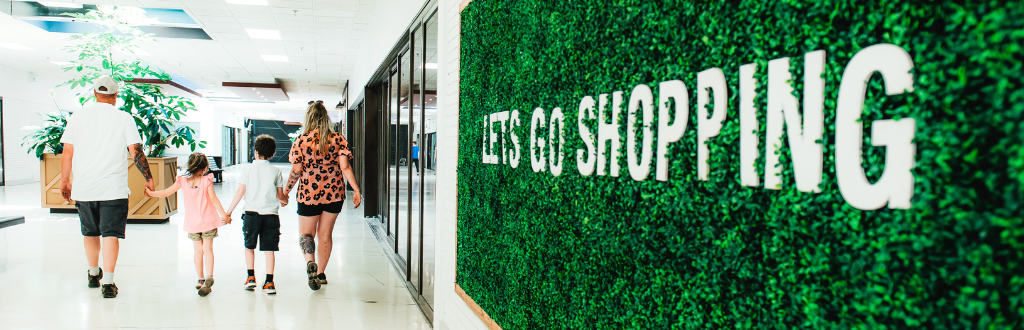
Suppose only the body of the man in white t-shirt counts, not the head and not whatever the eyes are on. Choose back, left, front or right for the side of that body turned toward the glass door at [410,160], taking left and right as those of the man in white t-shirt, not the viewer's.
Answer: right

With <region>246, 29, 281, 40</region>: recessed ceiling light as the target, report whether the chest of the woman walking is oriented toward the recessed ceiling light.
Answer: yes

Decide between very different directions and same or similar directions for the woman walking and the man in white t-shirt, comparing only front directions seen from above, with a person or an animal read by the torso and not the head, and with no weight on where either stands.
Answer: same or similar directions

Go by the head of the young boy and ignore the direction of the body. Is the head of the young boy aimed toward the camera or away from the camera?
away from the camera

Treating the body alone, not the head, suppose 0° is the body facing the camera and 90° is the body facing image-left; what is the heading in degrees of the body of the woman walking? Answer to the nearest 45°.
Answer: approximately 180°

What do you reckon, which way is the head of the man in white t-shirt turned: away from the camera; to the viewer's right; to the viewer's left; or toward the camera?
away from the camera

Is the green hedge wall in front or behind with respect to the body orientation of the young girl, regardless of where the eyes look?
behind

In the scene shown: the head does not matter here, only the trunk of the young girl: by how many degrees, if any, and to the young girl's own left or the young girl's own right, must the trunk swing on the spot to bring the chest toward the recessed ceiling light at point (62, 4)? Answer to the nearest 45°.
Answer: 0° — they already face it

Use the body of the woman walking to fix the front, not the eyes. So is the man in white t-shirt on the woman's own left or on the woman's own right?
on the woman's own left

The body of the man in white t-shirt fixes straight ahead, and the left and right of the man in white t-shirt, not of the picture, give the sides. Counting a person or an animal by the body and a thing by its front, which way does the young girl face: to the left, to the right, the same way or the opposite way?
the same way

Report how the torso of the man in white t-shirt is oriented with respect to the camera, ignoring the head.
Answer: away from the camera

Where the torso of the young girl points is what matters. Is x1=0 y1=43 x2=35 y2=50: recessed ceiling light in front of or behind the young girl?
in front

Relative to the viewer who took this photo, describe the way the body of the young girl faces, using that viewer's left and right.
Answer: facing away from the viewer

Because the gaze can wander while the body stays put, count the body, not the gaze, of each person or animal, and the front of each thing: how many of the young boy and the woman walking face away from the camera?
2

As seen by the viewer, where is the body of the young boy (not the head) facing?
away from the camera

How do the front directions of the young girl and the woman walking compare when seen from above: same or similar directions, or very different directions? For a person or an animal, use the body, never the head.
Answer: same or similar directions

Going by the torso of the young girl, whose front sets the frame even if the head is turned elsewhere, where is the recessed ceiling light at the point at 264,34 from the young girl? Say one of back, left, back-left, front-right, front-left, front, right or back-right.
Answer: front

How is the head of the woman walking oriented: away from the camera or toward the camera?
away from the camera
